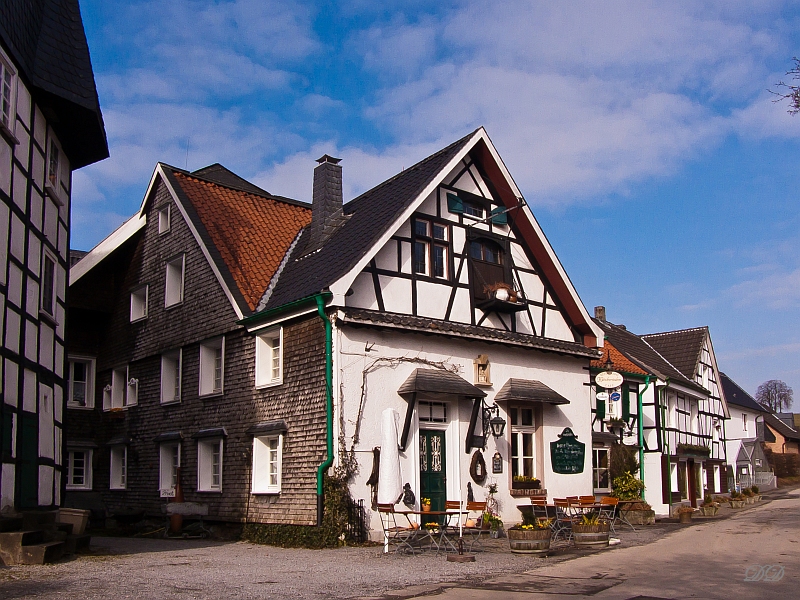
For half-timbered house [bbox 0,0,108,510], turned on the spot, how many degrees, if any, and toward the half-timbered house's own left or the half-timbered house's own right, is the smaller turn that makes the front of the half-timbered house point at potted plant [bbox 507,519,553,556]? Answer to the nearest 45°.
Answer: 0° — it already faces it

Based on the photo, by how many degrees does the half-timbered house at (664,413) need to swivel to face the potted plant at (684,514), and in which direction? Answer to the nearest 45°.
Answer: approximately 45° to its right

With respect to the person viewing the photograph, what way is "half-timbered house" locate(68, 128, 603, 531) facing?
facing the viewer and to the right of the viewer

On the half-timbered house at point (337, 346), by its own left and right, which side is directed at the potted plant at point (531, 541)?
front

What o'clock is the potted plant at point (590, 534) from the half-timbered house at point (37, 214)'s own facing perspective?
The potted plant is roughly at 11 o'clock from the half-timbered house.

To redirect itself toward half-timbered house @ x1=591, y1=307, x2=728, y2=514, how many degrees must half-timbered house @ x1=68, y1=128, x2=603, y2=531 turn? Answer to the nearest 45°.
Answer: approximately 90° to its left
